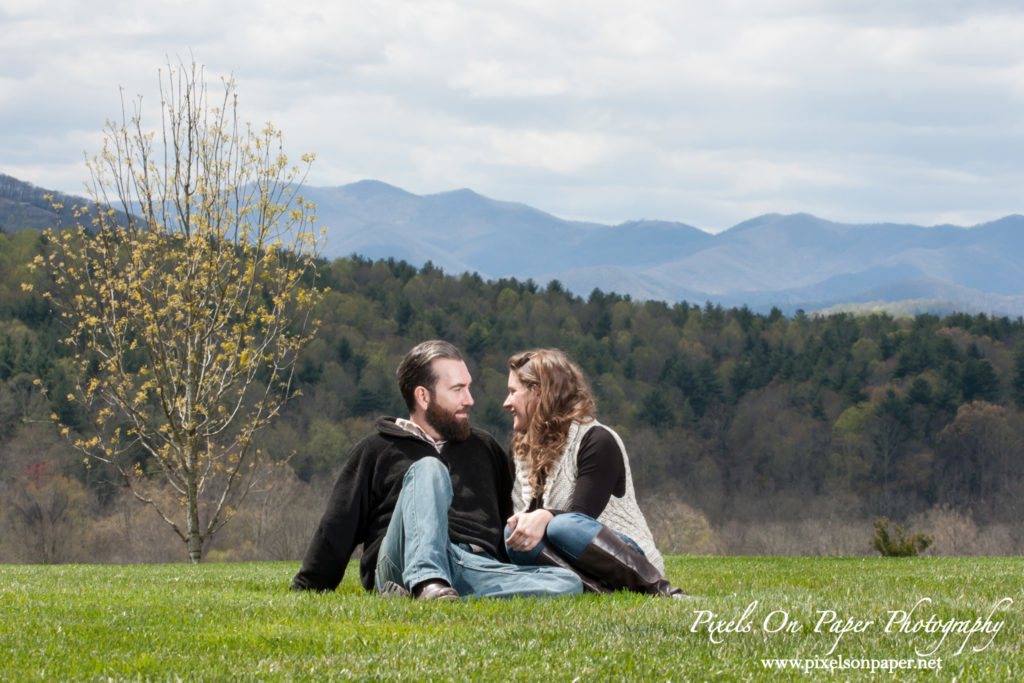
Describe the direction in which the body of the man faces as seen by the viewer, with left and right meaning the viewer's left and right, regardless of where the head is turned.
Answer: facing the viewer and to the right of the viewer

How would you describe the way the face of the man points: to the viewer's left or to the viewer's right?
to the viewer's right

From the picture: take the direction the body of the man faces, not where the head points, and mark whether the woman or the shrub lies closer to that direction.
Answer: the woman

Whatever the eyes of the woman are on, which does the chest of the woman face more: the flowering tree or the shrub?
the flowering tree

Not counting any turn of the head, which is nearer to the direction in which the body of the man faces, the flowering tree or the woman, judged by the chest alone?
the woman

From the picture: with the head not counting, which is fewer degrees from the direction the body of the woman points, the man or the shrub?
the man

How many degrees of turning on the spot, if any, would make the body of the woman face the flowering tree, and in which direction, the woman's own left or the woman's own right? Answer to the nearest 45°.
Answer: approximately 45° to the woman's own right

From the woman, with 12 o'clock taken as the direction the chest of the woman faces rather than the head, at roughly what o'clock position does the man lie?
The man is roughly at 12 o'clock from the woman.

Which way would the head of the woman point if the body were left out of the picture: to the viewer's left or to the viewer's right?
to the viewer's left

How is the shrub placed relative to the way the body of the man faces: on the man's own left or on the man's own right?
on the man's own left

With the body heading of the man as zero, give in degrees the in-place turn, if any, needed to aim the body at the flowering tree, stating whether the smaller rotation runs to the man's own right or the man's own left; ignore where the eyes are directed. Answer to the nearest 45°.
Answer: approximately 135° to the man's own left

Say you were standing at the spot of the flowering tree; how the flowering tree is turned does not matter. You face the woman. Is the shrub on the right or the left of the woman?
left

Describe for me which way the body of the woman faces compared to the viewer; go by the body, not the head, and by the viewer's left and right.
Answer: facing to the left of the viewer

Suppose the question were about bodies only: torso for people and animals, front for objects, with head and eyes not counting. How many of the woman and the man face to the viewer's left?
1

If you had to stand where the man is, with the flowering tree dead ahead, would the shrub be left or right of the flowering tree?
right

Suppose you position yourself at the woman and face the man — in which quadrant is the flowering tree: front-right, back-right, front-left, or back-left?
front-right
